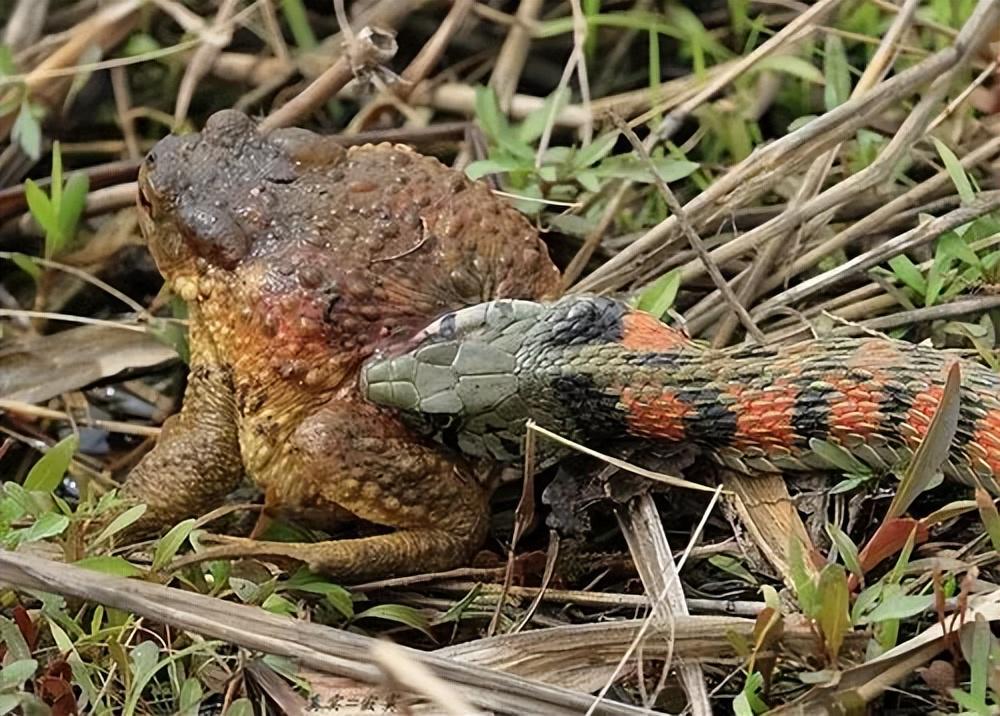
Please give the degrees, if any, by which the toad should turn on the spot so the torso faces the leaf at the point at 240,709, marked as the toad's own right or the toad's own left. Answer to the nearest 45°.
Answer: approximately 90° to the toad's own left

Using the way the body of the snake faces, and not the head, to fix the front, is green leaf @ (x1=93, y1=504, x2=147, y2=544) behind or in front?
in front

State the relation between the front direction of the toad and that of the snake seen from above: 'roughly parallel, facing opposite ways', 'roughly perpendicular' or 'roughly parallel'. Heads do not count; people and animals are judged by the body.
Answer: roughly parallel

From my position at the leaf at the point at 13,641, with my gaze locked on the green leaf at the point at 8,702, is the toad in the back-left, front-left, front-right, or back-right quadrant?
back-left

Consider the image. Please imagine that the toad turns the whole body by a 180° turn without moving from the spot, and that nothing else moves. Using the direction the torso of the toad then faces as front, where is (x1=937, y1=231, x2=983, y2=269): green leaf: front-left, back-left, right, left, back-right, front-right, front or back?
front

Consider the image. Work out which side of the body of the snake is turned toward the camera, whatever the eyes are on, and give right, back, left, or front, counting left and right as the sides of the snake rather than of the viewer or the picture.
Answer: left

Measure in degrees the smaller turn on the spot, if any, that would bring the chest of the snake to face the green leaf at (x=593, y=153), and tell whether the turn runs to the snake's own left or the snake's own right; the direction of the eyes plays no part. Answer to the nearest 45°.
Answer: approximately 90° to the snake's own right

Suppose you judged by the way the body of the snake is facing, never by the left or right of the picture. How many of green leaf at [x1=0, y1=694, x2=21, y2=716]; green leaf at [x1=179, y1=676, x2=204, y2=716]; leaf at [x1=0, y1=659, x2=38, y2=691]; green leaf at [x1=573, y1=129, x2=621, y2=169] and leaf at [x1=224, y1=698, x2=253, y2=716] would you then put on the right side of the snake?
1

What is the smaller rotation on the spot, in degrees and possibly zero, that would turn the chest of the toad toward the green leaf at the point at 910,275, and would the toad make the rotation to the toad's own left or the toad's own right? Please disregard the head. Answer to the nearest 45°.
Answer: approximately 180°

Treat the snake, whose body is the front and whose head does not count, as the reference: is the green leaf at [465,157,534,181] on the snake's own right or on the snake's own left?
on the snake's own right

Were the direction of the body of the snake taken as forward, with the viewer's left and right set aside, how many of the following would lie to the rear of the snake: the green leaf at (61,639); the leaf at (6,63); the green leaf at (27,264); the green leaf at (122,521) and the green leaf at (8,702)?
0

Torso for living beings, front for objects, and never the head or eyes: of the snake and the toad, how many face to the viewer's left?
2

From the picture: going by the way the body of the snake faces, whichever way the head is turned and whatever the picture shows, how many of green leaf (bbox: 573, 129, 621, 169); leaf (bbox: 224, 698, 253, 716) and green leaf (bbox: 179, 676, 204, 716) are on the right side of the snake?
1

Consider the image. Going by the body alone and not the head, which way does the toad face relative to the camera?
to the viewer's left

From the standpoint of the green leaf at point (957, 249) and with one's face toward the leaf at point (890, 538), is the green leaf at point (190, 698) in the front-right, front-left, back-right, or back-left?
front-right
